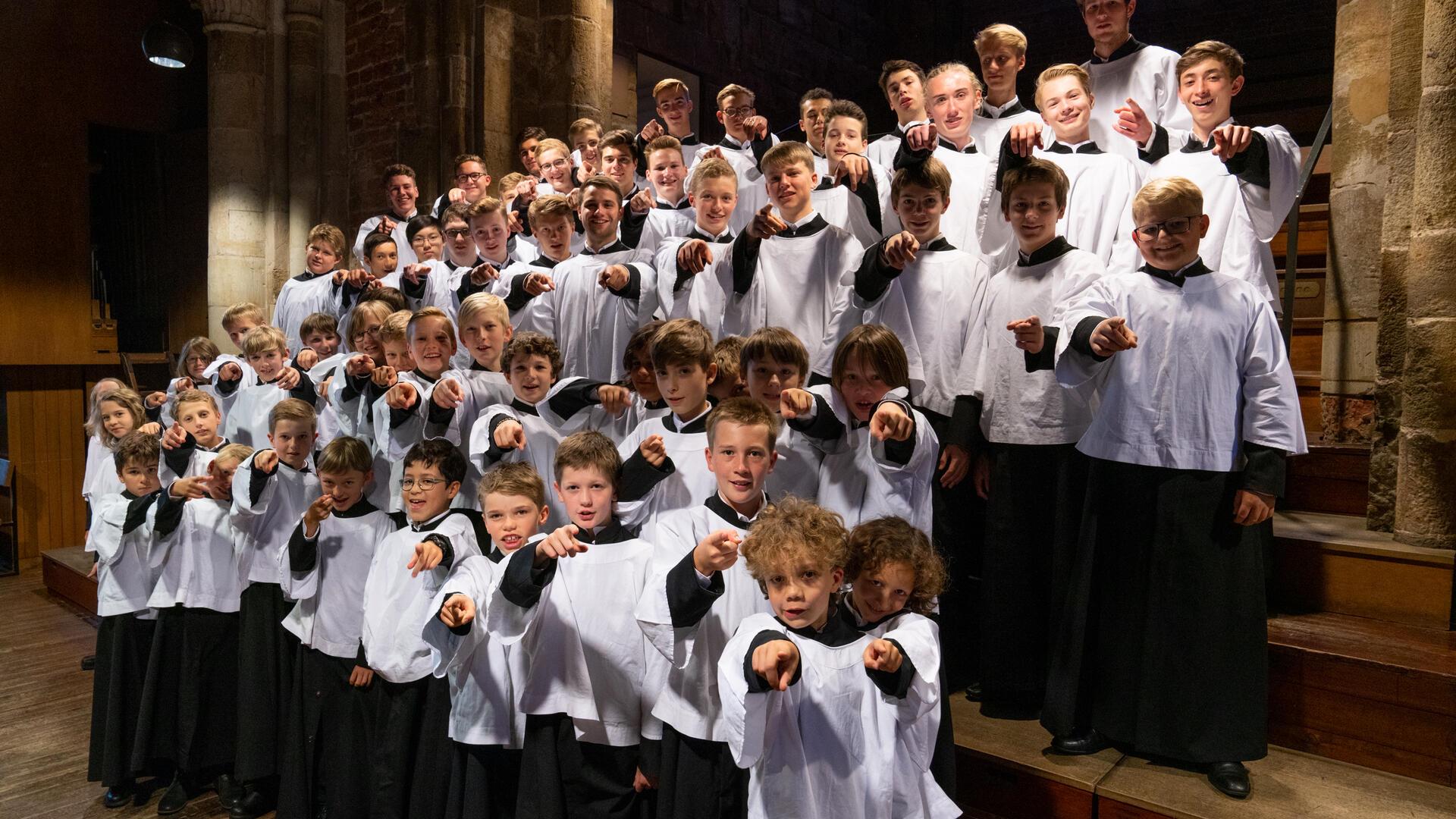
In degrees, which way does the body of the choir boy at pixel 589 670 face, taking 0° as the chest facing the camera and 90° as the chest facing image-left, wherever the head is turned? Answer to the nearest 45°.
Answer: approximately 0°

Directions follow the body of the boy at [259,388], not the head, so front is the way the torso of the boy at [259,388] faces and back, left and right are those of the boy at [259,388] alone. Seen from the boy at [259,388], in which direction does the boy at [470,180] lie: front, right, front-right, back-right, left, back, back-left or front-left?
back-left

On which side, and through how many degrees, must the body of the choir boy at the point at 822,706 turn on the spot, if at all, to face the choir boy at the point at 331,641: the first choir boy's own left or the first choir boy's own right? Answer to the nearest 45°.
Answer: approximately 135° to the first choir boy's own right
